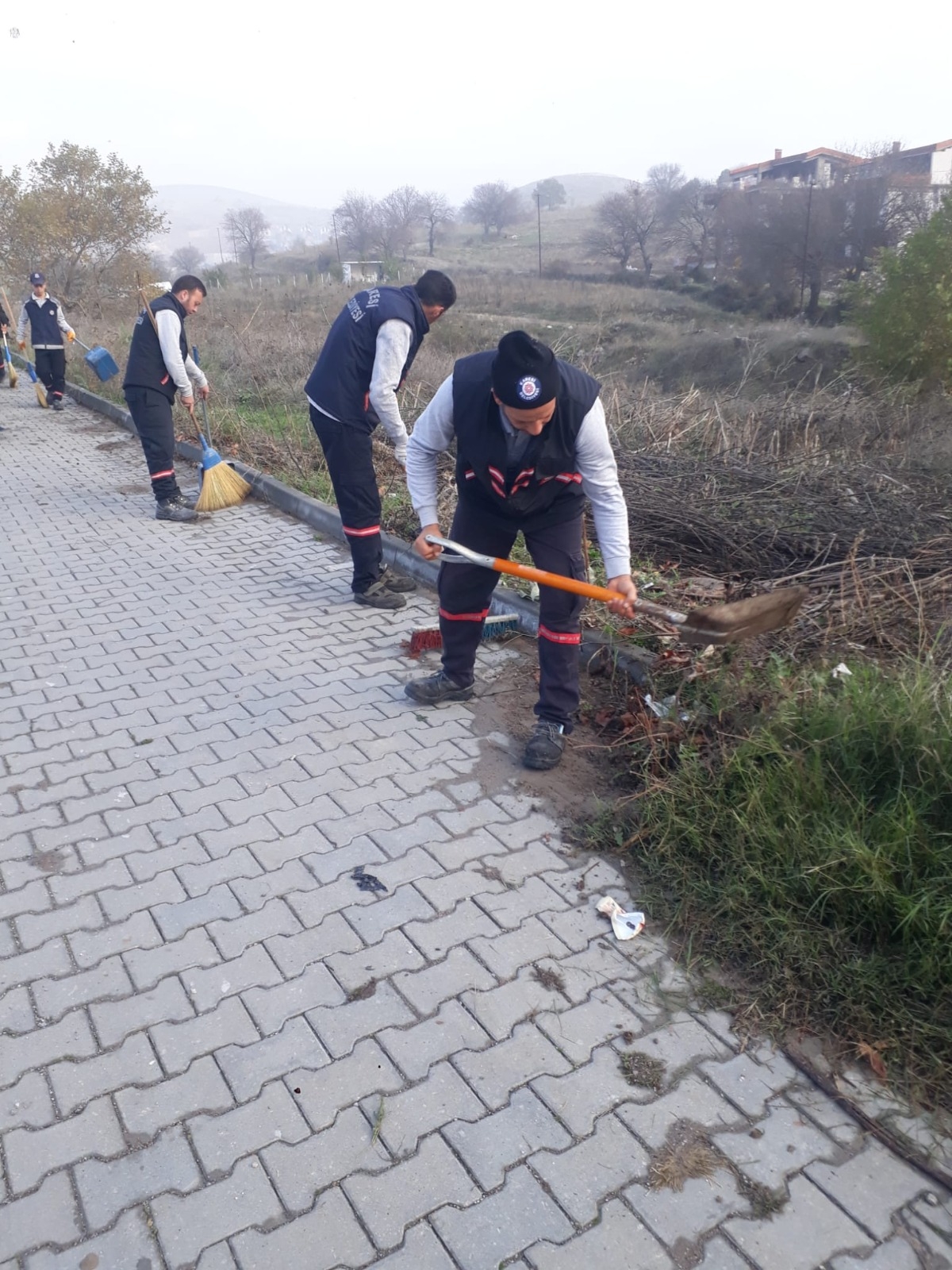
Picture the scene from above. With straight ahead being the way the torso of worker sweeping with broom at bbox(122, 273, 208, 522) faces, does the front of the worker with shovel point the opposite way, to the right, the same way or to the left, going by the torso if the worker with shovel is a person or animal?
to the right

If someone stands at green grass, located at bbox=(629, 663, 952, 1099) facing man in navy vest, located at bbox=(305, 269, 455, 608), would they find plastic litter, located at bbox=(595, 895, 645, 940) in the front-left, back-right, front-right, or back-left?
front-left

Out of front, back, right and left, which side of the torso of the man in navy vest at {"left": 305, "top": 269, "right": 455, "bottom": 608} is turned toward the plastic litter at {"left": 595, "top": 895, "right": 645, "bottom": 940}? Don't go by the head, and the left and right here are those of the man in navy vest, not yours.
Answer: right

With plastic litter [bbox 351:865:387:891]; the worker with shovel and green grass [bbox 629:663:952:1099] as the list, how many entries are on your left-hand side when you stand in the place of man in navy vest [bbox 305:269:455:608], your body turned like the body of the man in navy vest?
0

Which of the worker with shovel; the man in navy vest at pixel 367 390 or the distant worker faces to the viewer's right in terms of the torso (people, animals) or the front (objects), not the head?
the man in navy vest

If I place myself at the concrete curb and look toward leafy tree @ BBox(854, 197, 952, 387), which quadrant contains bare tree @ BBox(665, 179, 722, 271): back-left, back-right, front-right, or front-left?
front-left

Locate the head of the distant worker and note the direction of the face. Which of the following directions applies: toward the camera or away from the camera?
toward the camera

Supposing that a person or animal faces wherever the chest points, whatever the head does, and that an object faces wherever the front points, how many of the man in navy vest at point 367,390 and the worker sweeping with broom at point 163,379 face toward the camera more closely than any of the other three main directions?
0

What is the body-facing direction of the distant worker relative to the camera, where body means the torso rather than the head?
toward the camera

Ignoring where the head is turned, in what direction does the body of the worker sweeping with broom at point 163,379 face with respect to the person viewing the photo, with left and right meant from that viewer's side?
facing to the right of the viewer

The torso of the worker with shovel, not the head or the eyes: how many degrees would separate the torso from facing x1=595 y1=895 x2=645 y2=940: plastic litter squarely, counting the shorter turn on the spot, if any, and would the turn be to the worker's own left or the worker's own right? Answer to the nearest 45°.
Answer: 0° — they already face it

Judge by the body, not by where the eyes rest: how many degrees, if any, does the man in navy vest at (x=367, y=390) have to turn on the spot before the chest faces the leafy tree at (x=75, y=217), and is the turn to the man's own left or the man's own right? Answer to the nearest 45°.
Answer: approximately 90° to the man's own left

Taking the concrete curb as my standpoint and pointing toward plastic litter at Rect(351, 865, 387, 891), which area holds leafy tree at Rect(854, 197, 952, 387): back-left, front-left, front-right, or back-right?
back-left

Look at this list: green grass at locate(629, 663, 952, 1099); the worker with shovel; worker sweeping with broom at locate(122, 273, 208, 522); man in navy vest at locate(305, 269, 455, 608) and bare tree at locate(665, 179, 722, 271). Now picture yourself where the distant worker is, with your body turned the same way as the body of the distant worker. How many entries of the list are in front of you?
4

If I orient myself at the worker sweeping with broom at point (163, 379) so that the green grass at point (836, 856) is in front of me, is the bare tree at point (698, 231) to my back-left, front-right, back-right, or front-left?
back-left

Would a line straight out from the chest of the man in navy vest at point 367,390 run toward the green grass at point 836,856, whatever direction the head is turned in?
no

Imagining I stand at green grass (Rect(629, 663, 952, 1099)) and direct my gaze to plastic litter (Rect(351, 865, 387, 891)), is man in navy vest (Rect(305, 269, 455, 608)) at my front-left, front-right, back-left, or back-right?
front-right

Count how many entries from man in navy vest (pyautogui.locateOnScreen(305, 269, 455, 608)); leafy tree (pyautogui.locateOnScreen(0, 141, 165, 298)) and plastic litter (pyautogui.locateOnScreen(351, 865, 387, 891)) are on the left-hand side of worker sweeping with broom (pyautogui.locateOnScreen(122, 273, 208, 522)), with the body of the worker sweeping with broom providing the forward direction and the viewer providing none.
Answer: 1

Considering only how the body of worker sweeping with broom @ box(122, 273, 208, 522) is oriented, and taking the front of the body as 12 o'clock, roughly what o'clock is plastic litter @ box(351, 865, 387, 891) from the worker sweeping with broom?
The plastic litter is roughly at 3 o'clock from the worker sweeping with broom.

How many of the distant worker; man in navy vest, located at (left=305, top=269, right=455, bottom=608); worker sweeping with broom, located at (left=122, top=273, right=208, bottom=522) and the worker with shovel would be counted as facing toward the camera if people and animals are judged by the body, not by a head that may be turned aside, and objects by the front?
2

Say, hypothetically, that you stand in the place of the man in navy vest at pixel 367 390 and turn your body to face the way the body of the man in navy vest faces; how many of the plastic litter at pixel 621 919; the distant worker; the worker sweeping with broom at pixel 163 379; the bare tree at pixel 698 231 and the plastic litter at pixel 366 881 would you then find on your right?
2

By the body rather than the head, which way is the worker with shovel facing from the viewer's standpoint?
toward the camera
